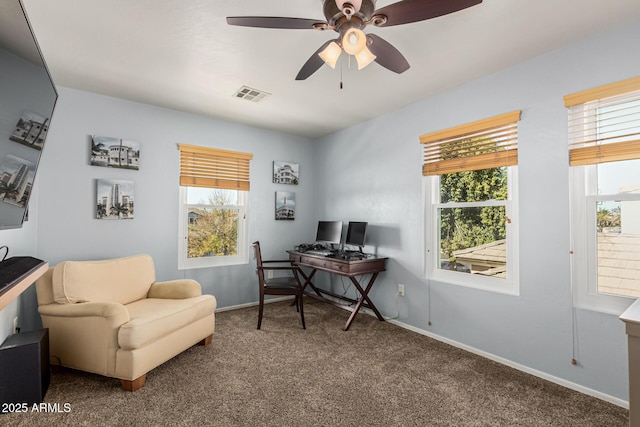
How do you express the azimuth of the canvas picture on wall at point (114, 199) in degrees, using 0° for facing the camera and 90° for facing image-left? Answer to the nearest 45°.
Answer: approximately 0°

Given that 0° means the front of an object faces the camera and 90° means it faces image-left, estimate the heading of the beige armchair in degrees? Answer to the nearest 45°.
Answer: approximately 315°

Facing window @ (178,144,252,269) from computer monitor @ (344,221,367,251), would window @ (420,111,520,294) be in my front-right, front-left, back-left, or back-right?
back-left

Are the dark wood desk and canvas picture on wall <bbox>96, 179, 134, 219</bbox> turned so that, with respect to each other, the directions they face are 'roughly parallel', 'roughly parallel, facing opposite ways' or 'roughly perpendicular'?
roughly perpendicular

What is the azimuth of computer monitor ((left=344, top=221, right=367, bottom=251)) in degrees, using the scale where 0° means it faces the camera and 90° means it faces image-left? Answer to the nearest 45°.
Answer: approximately 45°

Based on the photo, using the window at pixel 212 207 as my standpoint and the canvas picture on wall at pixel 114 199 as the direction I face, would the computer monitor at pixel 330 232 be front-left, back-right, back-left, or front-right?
back-left

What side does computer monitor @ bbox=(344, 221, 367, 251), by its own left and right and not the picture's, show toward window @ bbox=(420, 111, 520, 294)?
left
